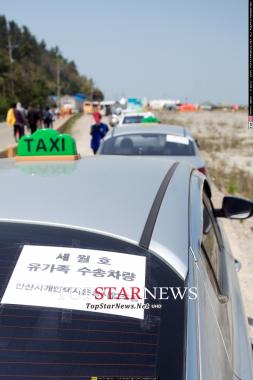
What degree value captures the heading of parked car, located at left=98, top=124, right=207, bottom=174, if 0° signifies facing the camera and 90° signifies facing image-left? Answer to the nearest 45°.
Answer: approximately 180°

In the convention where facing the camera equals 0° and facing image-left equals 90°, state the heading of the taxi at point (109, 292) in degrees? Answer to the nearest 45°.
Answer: approximately 180°

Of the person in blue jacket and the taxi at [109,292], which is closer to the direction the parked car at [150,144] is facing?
the person in blue jacket

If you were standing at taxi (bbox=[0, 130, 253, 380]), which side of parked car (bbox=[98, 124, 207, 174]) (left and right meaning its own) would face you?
back

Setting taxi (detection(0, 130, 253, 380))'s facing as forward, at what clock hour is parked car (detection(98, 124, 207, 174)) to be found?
The parked car is roughly at 12 o'clock from the taxi.

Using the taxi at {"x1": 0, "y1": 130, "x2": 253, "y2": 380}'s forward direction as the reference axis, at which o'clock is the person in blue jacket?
The person in blue jacket is roughly at 12 o'clock from the taxi.

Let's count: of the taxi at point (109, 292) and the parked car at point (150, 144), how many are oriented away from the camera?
2
